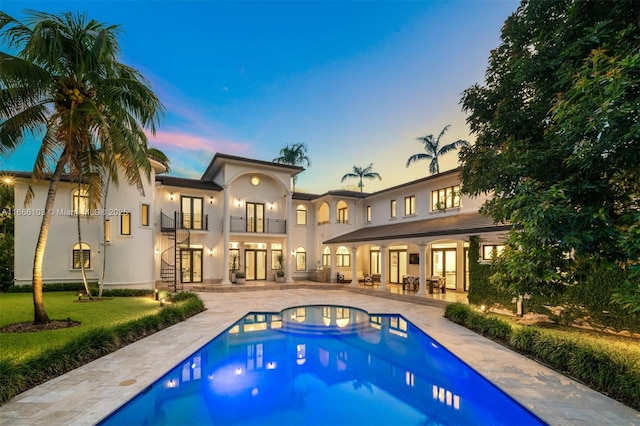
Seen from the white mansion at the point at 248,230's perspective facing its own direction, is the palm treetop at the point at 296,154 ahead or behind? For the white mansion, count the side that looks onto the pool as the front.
behind

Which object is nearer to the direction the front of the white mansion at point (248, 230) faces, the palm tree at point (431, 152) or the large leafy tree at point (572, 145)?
the large leafy tree

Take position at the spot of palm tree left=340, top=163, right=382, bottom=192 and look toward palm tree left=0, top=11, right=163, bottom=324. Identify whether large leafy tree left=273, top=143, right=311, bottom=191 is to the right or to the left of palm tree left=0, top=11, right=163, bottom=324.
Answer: right

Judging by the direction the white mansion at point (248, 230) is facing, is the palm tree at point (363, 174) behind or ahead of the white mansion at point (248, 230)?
behind

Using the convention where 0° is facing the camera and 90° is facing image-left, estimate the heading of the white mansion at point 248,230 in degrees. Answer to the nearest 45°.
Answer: approximately 0°

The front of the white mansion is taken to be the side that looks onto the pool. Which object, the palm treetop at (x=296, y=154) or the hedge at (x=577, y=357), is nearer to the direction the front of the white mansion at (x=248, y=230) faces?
the hedge

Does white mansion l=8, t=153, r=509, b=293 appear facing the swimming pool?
yes
